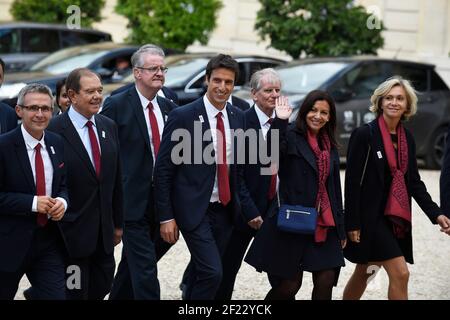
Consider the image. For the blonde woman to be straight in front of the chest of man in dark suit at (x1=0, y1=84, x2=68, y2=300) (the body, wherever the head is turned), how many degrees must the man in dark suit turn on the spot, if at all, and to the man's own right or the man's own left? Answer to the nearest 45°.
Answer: approximately 45° to the man's own left

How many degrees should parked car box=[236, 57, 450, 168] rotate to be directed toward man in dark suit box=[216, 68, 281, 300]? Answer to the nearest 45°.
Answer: approximately 45° to its left

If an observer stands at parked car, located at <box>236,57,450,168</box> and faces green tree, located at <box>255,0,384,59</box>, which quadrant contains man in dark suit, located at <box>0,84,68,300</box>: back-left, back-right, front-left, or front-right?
back-left

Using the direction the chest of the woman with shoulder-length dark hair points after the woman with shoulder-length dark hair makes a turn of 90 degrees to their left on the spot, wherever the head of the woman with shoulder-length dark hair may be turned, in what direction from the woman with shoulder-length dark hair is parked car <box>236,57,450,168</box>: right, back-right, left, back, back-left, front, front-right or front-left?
front-left

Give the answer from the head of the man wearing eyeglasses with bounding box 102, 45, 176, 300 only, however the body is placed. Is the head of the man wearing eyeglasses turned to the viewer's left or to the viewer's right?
to the viewer's right

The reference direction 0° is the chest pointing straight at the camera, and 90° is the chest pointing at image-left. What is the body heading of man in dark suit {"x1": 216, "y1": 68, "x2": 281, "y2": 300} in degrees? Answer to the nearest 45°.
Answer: approximately 315°
